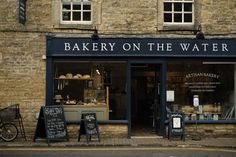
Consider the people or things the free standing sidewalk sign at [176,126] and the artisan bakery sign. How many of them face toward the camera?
2

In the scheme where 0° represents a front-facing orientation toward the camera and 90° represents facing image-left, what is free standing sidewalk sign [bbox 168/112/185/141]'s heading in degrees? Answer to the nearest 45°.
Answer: approximately 0°

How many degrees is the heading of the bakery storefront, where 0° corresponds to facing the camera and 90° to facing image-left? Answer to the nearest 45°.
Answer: approximately 0°

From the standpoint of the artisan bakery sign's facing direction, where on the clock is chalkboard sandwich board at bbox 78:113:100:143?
The chalkboard sandwich board is roughly at 2 o'clock from the artisan bakery sign.

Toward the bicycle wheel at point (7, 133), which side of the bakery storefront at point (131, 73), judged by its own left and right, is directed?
right

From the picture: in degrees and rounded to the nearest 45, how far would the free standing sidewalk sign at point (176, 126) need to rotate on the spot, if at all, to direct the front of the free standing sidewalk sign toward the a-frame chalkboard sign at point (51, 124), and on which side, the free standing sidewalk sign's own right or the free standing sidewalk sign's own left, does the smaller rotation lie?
approximately 90° to the free standing sidewalk sign's own right
